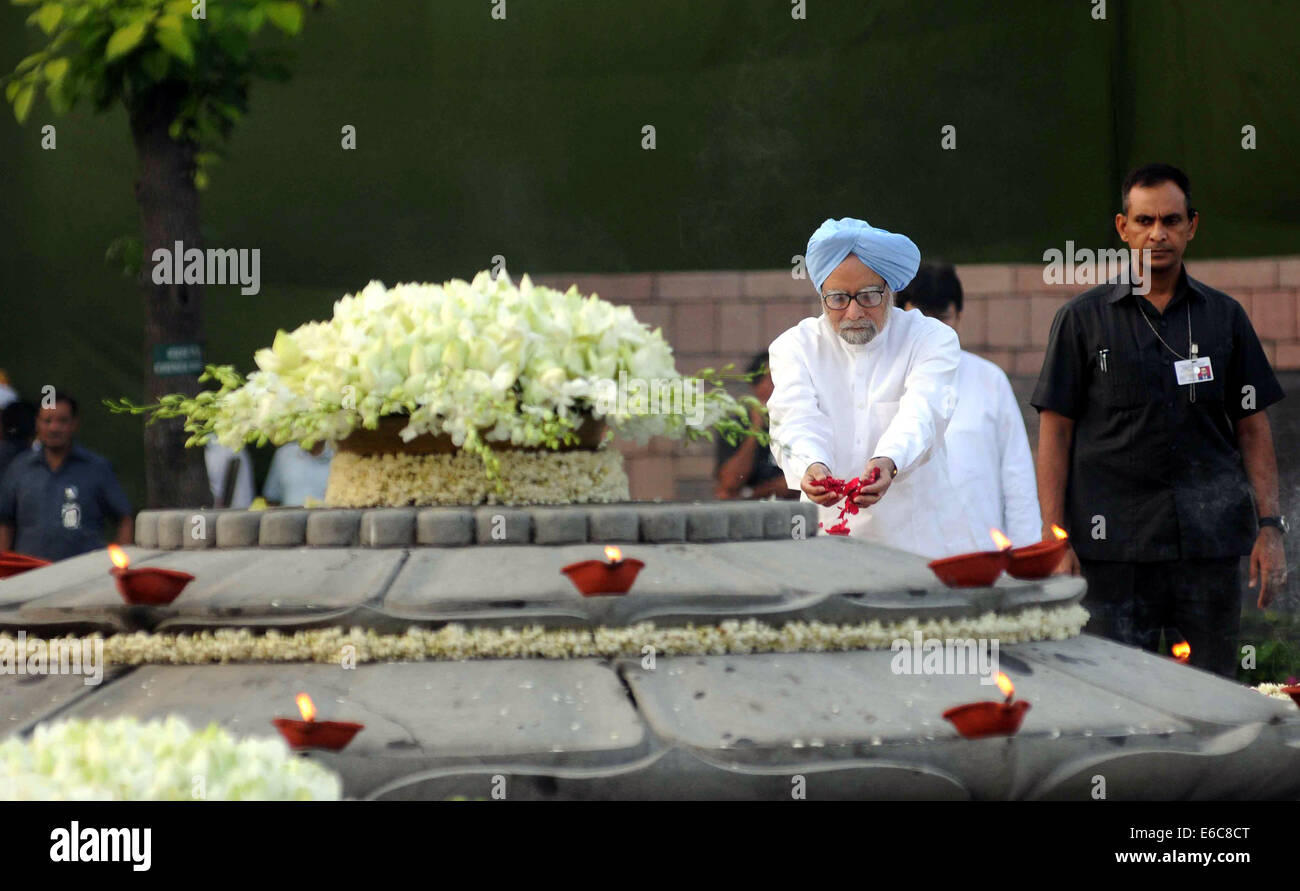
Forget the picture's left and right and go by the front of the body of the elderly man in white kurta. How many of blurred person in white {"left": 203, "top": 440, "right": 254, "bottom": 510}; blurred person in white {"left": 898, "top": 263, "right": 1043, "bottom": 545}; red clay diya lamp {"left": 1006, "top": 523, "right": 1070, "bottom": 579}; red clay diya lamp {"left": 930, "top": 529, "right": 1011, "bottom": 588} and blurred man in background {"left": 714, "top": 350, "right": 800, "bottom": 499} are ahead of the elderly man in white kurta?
2

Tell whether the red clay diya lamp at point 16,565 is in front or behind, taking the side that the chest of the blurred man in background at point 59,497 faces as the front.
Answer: in front

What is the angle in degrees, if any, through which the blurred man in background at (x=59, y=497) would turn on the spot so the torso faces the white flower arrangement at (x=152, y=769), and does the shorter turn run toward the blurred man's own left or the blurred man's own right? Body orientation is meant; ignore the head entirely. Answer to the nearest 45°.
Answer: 0° — they already face it

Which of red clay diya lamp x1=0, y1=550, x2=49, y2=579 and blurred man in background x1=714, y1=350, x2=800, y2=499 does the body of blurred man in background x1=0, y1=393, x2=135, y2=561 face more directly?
the red clay diya lamp

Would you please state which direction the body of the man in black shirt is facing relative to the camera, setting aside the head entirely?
toward the camera

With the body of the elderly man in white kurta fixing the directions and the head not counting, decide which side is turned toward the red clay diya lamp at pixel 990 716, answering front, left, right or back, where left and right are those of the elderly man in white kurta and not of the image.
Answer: front

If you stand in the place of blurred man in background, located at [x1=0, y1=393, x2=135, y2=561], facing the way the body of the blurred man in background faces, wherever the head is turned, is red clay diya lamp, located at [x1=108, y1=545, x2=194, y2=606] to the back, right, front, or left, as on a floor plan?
front

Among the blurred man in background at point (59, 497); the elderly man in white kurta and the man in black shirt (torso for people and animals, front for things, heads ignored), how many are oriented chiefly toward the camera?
3

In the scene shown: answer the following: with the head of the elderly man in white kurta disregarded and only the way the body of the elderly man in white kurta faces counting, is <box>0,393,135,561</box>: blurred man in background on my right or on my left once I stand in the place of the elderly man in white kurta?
on my right

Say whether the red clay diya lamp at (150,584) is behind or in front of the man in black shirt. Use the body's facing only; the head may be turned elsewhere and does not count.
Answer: in front

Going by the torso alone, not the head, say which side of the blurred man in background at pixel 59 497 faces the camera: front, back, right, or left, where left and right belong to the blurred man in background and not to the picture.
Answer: front

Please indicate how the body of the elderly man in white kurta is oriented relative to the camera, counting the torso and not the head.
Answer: toward the camera

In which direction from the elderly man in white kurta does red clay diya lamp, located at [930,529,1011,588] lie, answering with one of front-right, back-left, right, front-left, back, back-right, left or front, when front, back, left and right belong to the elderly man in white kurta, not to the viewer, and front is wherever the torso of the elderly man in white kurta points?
front

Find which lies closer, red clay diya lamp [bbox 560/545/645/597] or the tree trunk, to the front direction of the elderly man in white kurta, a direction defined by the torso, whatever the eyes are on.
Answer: the red clay diya lamp
